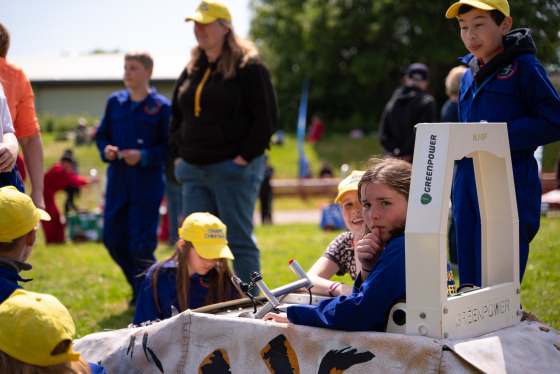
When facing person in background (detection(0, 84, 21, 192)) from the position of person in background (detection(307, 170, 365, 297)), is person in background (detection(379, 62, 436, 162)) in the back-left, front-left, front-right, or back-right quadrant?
back-right

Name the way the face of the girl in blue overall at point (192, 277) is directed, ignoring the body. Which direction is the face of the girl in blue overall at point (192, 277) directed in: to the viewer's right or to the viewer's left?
to the viewer's right

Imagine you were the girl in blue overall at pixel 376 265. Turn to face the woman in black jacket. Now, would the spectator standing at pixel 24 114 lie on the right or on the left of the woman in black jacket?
left

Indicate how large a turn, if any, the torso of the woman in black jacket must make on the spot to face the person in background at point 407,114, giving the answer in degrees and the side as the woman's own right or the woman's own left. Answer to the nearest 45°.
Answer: approximately 180°

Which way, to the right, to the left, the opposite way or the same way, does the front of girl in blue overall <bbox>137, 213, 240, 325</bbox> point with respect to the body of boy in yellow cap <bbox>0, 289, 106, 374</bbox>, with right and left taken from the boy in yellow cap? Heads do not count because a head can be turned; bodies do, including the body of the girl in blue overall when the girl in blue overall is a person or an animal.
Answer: the opposite way

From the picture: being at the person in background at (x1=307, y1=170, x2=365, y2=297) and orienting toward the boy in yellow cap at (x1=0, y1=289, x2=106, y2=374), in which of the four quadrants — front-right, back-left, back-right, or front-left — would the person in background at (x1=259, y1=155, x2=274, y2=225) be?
back-right

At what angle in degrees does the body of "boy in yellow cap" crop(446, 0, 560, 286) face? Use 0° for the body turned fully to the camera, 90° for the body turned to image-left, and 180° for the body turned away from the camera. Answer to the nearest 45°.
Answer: approximately 45°

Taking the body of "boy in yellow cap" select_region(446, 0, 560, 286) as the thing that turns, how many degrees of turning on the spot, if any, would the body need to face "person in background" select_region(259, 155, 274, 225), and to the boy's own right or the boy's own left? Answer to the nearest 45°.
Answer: approximately 90° to the boy's own right

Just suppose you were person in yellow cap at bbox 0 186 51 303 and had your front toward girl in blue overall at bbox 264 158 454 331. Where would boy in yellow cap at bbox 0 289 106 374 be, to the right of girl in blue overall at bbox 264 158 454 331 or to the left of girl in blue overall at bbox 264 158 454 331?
right
